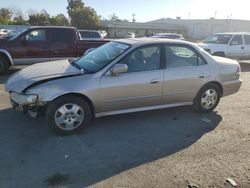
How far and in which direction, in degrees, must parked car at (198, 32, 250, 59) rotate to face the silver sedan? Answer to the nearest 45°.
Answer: approximately 45° to its left

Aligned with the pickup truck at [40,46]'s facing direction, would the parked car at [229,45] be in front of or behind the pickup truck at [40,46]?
behind

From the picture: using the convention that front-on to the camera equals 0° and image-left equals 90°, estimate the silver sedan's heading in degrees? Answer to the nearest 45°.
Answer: approximately 45°

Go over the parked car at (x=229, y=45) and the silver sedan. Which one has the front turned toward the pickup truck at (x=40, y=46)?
the parked car

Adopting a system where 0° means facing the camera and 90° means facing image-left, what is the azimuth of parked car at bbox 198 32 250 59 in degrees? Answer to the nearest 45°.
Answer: approximately 45°

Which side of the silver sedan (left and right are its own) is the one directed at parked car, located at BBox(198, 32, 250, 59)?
back

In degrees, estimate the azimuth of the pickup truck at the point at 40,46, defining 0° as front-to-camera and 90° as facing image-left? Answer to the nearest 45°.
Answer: approximately 90°

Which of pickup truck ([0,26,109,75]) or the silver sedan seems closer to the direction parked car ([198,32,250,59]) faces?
the pickup truck
